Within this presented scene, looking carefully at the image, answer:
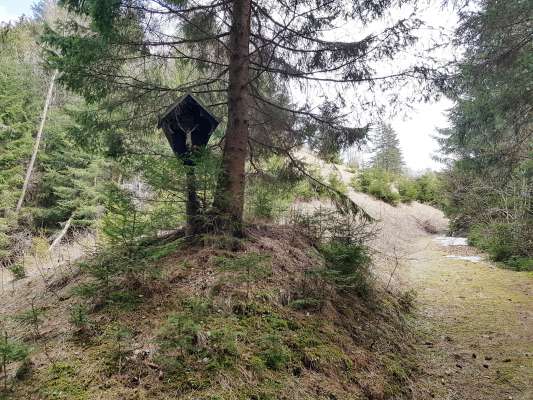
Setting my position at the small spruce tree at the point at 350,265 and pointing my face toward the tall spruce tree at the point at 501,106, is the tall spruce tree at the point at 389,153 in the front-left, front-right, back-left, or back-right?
front-left

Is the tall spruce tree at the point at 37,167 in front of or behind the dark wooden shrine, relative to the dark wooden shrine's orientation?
behind

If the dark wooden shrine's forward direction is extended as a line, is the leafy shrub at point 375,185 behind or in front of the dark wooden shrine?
behind

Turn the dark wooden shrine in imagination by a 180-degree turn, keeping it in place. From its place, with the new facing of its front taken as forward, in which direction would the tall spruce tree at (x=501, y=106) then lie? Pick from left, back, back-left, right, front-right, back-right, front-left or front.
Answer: right

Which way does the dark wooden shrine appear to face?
toward the camera

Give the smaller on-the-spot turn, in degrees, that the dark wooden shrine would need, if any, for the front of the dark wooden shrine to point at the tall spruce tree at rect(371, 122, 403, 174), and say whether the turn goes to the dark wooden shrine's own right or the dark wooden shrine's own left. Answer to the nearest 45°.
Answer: approximately 135° to the dark wooden shrine's own left

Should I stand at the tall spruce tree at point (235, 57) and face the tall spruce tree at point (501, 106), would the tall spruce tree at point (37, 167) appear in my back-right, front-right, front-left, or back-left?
back-left

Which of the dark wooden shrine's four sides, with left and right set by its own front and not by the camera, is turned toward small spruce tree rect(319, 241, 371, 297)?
left

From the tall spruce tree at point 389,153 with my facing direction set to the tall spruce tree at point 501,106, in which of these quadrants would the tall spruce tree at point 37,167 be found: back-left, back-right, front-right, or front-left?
front-right
